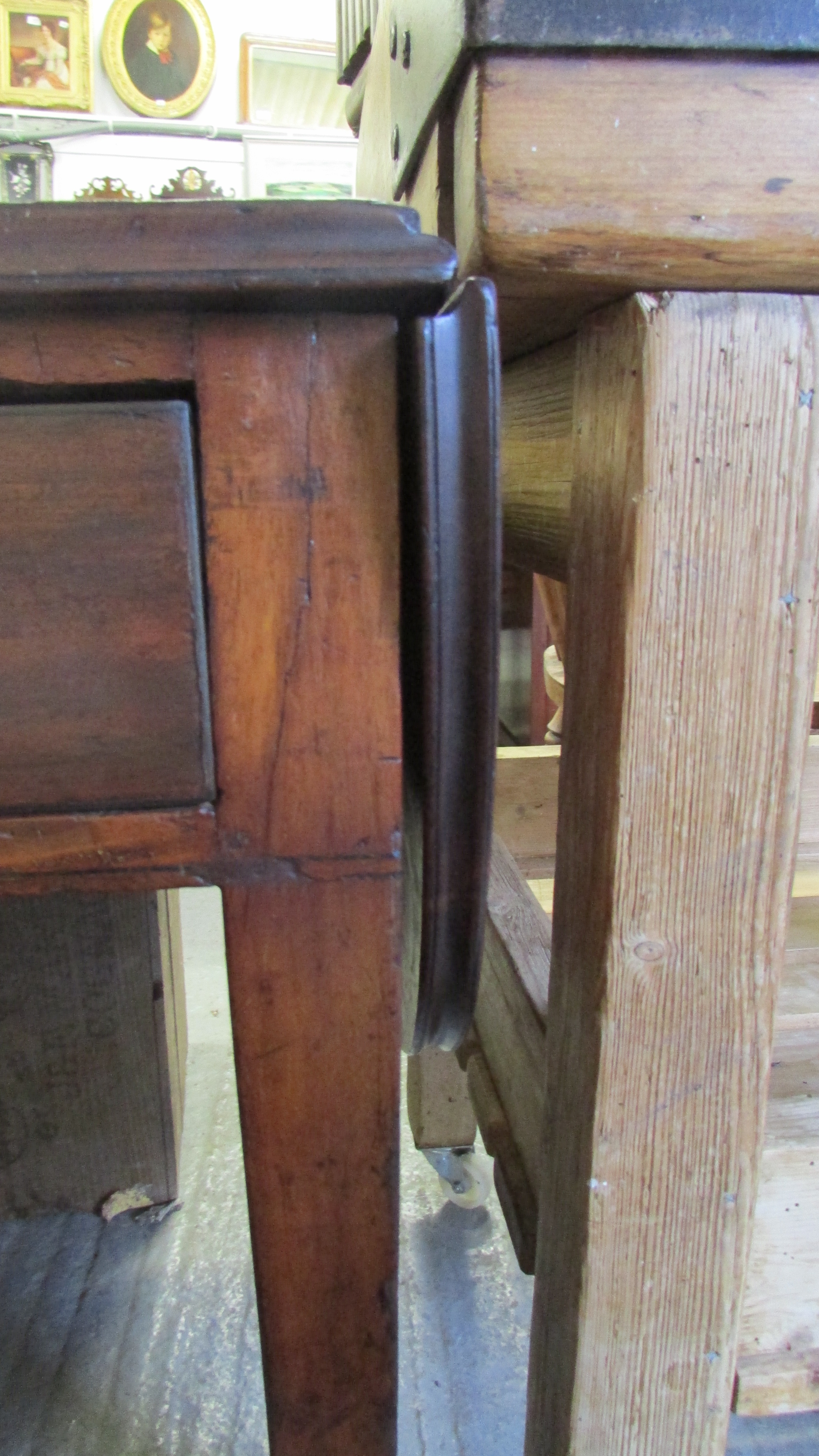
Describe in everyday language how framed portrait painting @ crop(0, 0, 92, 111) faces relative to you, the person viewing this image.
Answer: facing the viewer

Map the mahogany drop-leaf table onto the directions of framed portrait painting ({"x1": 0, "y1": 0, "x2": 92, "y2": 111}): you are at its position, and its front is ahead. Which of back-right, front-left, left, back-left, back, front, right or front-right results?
front

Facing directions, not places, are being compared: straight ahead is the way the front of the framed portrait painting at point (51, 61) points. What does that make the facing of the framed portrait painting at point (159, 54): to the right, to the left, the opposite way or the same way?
the same way

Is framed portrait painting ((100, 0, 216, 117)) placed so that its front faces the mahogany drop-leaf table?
yes

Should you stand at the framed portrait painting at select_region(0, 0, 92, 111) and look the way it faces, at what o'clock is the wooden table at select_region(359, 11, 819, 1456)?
The wooden table is roughly at 12 o'clock from the framed portrait painting.

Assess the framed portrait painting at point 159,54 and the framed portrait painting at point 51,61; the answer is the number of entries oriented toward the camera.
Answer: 2

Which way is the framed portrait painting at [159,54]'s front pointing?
toward the camera
